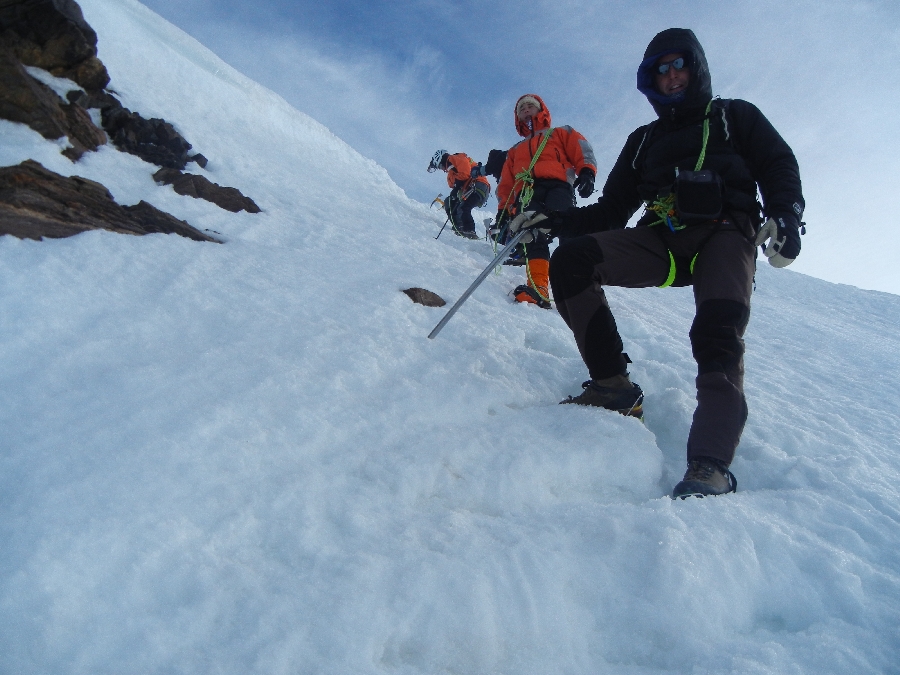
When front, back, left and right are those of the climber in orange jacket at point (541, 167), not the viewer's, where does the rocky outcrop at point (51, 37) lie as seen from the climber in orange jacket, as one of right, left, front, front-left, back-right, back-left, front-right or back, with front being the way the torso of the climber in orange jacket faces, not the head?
front-right

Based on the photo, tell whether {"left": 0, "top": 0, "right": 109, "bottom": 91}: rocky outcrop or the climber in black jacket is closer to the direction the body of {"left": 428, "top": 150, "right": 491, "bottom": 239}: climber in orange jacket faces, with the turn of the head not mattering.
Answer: the rocky outcrop

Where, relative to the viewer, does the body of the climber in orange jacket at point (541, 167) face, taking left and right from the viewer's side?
facing the viewer and to the left of the viewer

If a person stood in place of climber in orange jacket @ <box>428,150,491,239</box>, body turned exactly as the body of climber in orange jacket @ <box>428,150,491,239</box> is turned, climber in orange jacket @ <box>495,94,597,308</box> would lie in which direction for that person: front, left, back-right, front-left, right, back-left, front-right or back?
left

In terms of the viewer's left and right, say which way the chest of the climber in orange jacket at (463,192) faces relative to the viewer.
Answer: facing to the left of the viewer

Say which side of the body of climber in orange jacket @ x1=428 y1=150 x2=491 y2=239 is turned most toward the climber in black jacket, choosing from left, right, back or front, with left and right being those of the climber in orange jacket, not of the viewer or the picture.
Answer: left

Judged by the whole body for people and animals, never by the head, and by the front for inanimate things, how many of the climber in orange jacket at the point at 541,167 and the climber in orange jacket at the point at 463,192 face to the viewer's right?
0
